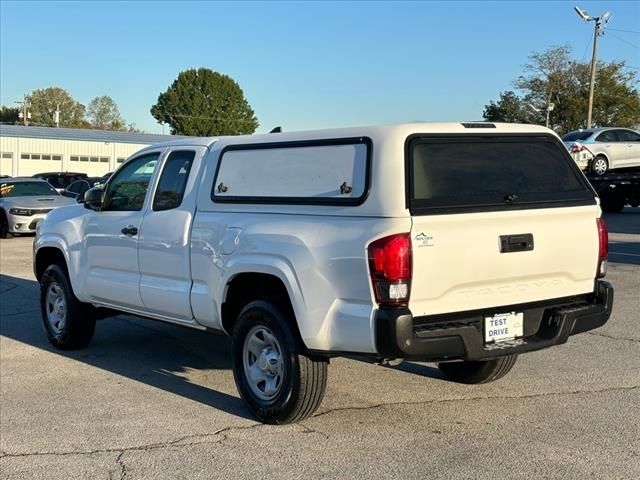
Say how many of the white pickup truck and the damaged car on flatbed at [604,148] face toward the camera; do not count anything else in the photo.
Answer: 0

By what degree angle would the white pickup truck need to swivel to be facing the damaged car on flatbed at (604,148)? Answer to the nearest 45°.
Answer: approximately 90° to its right

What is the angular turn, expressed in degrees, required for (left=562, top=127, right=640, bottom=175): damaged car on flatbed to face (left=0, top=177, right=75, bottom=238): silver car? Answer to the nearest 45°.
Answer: approximately 135° to its left

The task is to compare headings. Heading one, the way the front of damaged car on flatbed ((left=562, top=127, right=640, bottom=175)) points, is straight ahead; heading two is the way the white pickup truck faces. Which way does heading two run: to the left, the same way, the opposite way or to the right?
to the left

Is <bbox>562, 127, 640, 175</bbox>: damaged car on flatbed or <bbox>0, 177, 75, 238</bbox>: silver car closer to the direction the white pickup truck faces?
the silver car

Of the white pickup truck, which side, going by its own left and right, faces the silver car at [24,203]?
front

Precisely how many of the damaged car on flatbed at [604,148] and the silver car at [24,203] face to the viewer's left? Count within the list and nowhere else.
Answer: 0

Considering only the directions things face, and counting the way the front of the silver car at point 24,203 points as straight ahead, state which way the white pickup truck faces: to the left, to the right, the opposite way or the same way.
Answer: the opposite way

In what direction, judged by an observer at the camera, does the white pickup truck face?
facing away from the viewer and to the left of the viewer

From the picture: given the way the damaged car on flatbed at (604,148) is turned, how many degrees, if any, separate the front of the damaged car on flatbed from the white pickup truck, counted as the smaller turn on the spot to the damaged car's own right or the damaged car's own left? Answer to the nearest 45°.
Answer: approximately 135° to the damaged car's own right

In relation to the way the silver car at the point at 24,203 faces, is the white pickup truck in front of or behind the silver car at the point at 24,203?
in front
